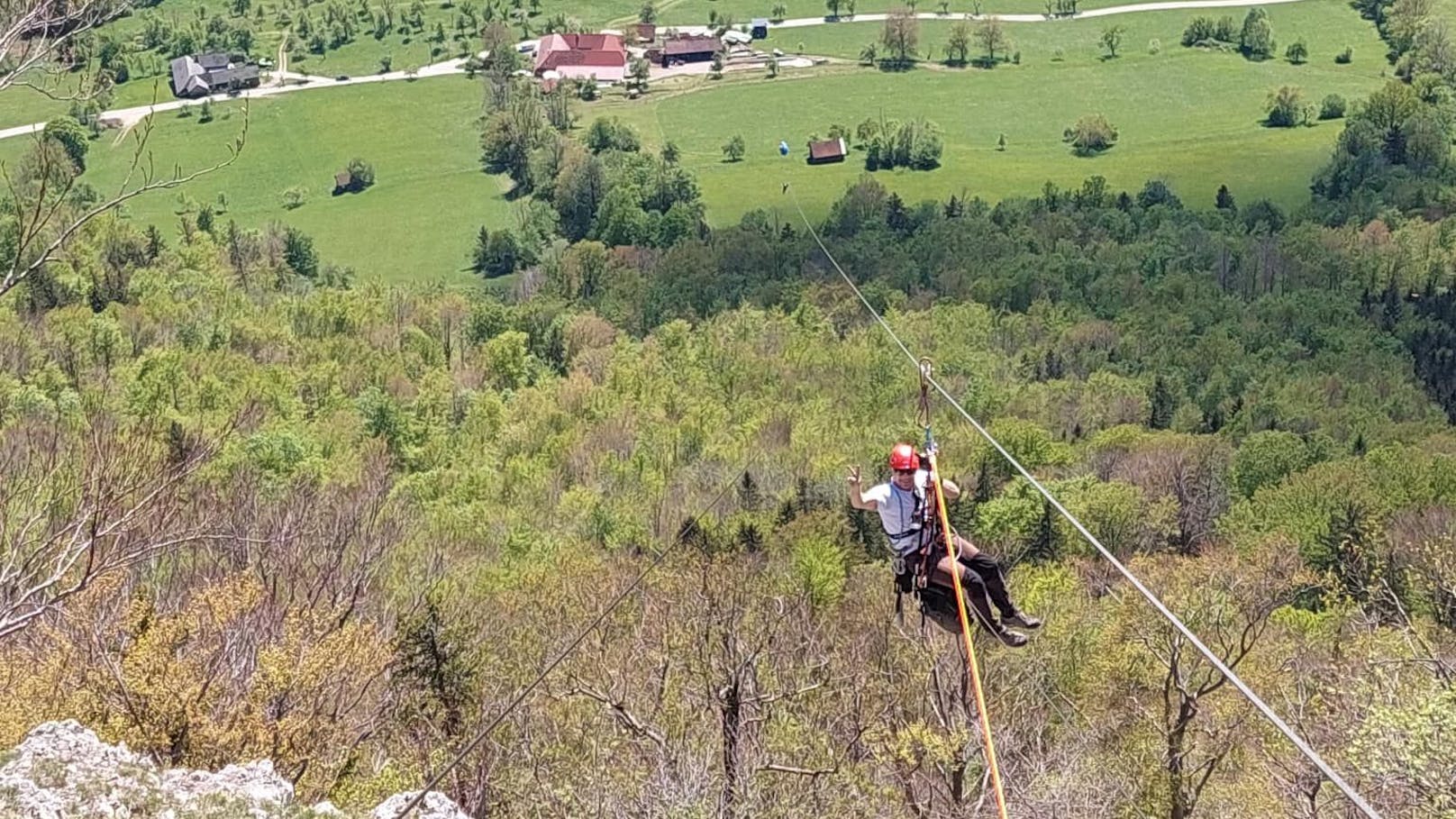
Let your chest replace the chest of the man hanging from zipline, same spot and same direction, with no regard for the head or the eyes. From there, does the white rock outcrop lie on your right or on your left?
on your right

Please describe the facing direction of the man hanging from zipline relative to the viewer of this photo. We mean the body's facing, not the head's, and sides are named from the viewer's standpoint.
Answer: facing the viewer and to the right of the viewer

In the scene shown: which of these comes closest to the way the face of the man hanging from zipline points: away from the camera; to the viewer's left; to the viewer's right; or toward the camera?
toward the camera
